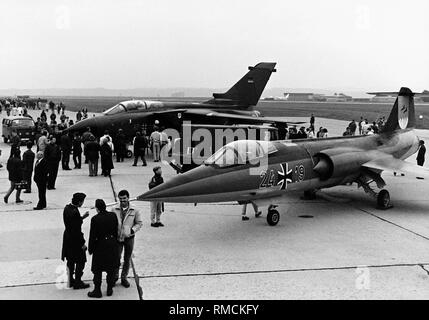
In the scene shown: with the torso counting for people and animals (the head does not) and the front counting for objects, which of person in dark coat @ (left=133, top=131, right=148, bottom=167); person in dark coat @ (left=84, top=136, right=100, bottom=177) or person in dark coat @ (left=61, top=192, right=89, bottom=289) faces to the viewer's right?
person in dark coat @ (left=61, top=192, right=89, bottom=289)

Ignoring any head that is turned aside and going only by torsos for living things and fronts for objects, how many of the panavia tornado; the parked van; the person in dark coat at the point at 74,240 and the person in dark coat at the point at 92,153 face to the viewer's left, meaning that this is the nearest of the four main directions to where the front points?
1

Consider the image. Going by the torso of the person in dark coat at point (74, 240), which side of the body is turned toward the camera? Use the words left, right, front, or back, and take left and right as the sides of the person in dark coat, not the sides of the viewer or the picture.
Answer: right

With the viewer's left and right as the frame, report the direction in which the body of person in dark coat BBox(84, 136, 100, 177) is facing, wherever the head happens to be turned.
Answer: facing away from the viewer

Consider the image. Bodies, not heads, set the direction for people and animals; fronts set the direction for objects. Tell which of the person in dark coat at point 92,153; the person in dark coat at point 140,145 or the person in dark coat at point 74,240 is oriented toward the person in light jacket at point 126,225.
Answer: the person in dark coat at point 74,240

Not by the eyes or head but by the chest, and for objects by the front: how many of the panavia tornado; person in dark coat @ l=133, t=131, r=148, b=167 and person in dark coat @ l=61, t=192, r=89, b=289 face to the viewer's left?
1

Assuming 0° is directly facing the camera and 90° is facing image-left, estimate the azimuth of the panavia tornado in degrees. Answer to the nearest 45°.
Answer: approximately 90°

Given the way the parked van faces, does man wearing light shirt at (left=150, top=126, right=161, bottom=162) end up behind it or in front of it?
in front

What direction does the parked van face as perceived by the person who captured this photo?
facing the viewer and to the right of the viewer

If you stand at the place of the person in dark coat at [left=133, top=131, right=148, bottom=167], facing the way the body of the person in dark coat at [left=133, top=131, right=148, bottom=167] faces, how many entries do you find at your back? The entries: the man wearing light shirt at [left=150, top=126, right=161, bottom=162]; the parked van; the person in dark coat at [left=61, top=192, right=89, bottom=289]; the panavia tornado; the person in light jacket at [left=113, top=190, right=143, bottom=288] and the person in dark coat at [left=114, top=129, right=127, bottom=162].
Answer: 2
